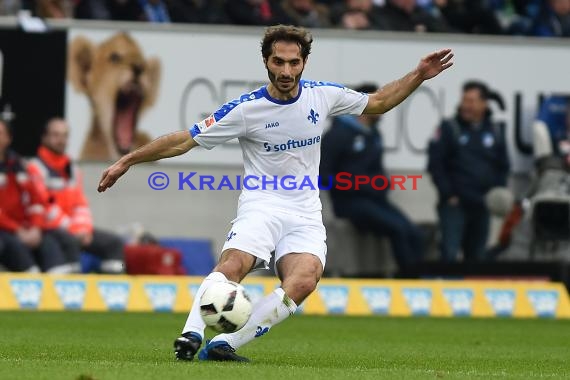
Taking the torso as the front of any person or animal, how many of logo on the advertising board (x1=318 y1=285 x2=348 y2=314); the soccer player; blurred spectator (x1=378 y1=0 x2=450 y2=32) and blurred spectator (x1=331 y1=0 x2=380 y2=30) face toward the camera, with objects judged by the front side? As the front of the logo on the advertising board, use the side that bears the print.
4

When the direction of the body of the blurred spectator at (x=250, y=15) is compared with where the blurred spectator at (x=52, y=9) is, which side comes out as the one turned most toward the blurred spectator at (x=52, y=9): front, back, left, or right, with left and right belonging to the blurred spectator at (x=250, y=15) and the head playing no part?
right

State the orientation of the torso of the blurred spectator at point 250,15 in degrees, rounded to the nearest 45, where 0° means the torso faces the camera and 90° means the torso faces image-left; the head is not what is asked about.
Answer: approximately 0°

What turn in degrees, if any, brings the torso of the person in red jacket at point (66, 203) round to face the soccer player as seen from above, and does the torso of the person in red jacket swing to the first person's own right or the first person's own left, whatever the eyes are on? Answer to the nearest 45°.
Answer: approximately 45° to the first person's own right

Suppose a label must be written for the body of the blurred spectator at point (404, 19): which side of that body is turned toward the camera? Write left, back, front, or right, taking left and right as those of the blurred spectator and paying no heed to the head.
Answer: front

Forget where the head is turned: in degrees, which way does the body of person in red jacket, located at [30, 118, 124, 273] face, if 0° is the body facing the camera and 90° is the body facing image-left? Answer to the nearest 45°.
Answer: approximately 315°
